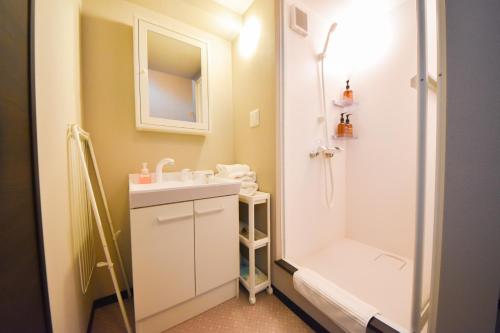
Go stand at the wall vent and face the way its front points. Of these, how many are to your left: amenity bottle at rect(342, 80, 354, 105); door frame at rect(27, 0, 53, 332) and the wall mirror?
1

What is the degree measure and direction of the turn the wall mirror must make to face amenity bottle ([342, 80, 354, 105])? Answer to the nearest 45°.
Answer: approximately 45° to its left

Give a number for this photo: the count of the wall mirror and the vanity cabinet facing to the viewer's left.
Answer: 0

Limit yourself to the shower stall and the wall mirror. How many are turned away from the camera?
0

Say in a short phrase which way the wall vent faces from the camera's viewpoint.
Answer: facing the viewer and to the right of the viewer

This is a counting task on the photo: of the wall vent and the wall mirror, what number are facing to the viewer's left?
0

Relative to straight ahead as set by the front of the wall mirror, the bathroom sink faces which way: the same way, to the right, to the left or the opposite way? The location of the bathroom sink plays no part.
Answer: the same way

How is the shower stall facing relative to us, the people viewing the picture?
facing the viewer and to the left of the viewer

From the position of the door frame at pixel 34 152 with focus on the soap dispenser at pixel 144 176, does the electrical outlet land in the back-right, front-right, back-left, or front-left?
front-right

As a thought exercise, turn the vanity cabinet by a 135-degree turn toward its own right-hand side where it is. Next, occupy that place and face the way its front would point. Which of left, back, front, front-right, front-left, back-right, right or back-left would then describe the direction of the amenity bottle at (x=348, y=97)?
back

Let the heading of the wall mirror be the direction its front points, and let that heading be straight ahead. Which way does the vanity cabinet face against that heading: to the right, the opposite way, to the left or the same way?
the same way

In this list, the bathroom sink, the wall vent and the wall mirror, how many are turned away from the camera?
0

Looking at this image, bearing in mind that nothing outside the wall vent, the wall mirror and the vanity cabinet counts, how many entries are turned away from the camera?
0

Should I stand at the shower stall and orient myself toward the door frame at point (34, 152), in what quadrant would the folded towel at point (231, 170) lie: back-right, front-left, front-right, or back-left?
front-right
